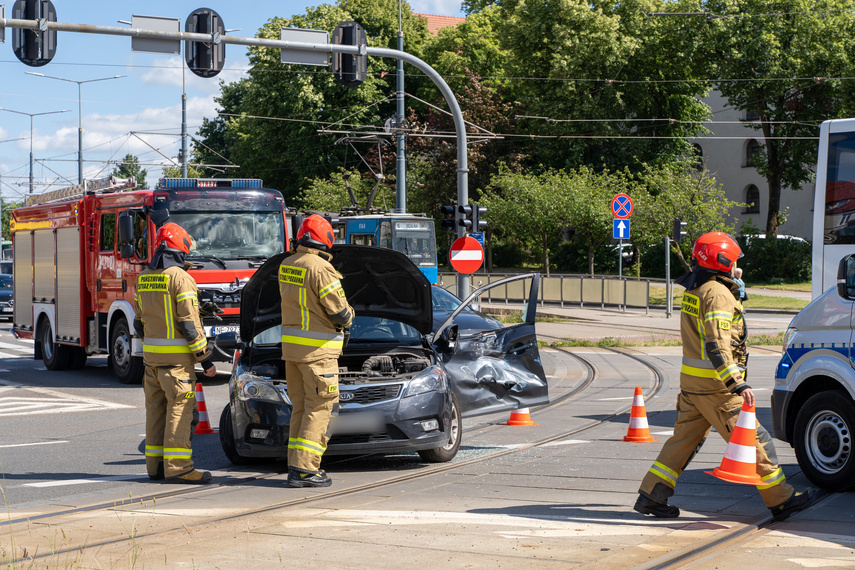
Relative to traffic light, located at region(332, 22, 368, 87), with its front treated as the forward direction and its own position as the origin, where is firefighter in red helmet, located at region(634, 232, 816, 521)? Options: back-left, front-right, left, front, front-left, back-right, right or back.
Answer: back

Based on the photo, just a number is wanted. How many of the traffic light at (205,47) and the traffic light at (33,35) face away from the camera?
2

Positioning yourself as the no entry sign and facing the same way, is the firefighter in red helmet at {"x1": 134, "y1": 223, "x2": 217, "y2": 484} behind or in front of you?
in front

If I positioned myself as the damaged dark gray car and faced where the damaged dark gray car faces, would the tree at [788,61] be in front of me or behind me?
behind

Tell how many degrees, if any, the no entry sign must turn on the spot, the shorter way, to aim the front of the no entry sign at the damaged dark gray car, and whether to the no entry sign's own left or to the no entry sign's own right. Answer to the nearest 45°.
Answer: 0° — it already faces it

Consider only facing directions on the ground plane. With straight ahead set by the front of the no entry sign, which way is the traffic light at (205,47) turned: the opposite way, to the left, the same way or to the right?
the opposite way

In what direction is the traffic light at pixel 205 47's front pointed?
away from the camera

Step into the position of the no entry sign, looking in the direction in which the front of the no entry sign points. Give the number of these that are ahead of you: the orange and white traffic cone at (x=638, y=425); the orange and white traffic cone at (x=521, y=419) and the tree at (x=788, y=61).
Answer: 2

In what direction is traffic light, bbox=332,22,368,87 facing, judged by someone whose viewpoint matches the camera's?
facing away from the viewer

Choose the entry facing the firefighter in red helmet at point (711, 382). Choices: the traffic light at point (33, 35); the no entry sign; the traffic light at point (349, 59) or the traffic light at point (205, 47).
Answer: the no entry sign

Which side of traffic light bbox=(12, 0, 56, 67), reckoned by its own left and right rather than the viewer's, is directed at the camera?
back

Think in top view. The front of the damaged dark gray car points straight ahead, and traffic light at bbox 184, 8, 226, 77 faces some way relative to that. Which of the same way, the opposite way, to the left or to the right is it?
the opposite way
